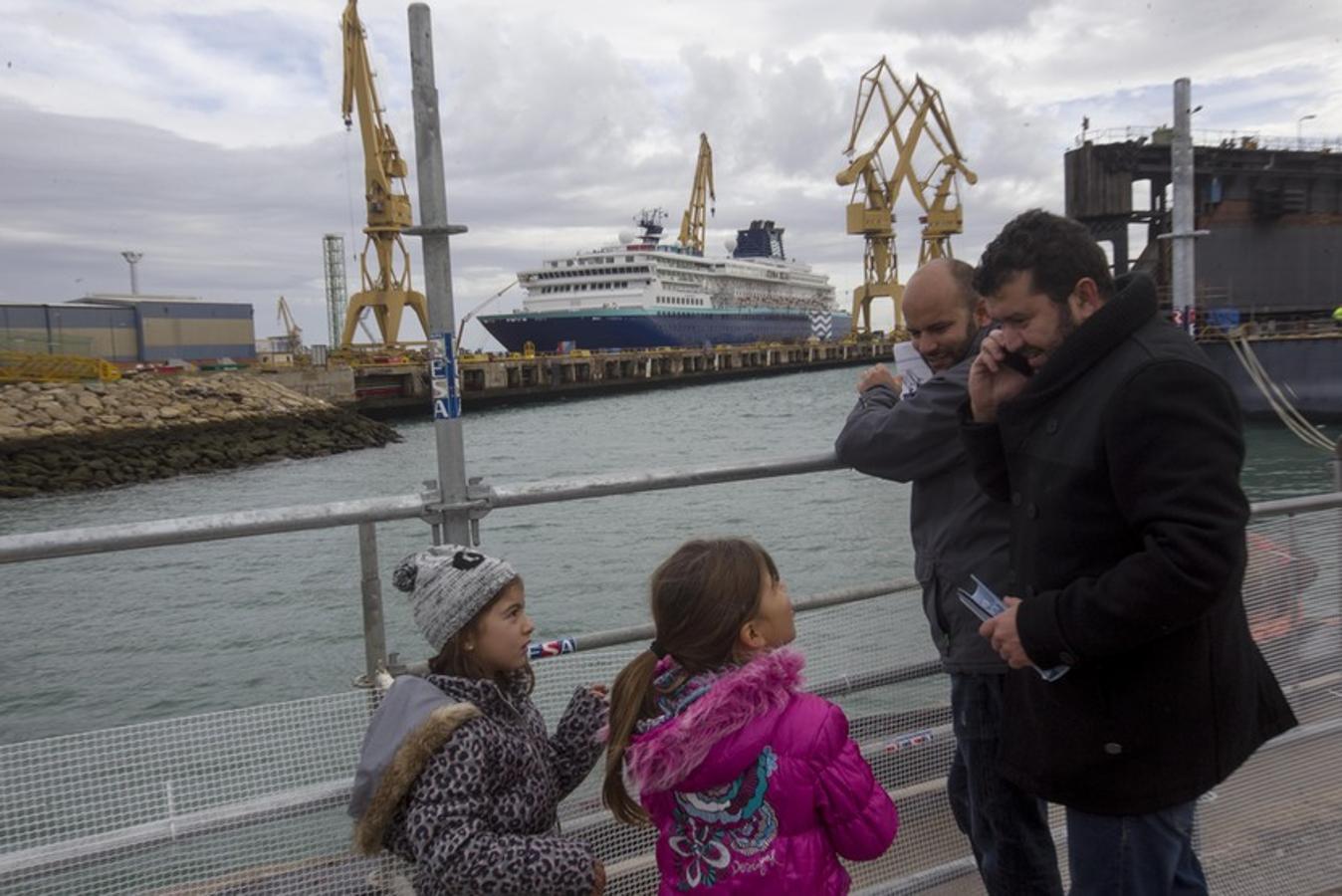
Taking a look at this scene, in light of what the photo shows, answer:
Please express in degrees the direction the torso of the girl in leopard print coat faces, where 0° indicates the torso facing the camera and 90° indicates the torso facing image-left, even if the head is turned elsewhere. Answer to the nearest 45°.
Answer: approximately 270°

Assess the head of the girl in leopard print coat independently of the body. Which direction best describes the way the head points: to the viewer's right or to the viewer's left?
to the viewer's right

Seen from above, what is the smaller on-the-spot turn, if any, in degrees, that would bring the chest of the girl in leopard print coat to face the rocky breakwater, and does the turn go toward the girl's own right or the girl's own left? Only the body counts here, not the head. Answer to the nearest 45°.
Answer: approximately 90° to the girl's own left

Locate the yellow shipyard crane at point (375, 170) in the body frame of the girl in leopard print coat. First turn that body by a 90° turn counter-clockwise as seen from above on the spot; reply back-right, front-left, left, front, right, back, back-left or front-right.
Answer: front

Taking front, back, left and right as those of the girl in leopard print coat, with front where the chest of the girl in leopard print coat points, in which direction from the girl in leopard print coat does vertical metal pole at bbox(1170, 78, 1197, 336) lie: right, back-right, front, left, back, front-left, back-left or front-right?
front-left

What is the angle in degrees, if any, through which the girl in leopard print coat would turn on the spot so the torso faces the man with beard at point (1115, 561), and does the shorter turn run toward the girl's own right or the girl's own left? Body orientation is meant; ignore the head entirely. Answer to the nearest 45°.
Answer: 0° — they already face them

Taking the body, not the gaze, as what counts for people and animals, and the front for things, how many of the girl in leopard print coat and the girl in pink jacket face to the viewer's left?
0

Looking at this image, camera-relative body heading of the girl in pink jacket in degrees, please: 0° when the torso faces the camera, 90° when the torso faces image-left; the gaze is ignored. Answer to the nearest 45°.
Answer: approximately 225°
